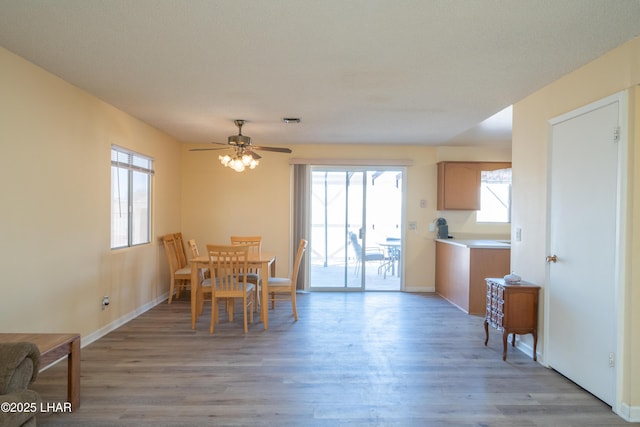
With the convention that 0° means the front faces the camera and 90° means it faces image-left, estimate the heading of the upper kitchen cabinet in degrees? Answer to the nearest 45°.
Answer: approximately 0°

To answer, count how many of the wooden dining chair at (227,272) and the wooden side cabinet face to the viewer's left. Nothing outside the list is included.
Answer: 1

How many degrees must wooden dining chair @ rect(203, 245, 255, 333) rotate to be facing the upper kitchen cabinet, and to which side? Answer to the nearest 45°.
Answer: approximately 90° to its right

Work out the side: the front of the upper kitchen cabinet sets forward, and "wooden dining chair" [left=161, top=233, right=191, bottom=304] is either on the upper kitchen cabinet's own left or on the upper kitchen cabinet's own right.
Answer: on the upper kitchen cabinet's own right

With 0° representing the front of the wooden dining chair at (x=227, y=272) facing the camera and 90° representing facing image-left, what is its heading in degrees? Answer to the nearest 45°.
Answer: approximately 180°

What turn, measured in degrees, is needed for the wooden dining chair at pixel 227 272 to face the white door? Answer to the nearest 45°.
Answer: approximately 135° to its right

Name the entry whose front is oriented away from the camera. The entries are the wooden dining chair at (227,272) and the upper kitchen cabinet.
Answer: the wooden dining chair

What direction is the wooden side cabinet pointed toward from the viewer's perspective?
to the viewer's left

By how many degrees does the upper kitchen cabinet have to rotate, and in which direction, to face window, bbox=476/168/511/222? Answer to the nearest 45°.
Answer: approximately 135° to its left
